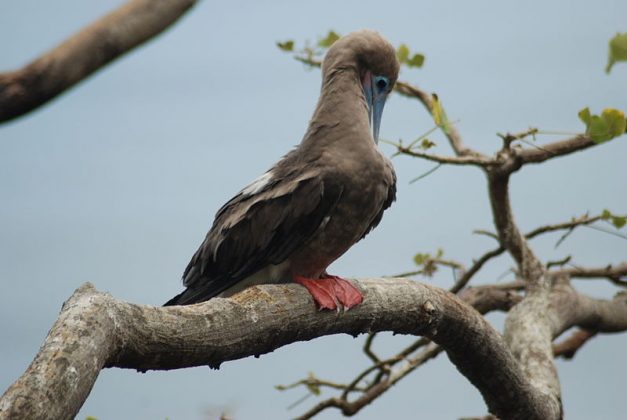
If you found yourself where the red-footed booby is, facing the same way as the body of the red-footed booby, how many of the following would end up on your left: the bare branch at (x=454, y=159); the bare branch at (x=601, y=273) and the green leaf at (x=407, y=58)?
3

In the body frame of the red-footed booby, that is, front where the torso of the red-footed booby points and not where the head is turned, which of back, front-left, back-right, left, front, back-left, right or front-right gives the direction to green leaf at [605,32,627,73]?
front-left

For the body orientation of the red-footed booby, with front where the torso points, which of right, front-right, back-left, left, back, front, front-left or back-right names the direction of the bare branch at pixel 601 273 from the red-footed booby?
left

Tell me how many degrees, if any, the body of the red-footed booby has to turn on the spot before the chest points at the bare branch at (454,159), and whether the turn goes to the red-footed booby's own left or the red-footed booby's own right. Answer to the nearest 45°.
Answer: approximately 90° to the red-footed booby's own left

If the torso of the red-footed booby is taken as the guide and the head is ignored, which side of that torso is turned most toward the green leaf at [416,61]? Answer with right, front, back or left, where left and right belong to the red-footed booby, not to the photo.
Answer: left

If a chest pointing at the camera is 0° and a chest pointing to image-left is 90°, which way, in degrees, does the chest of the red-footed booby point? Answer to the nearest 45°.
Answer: approximately 315°
